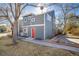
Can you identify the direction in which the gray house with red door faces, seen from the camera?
facing the viewer and to the left of the viewer
